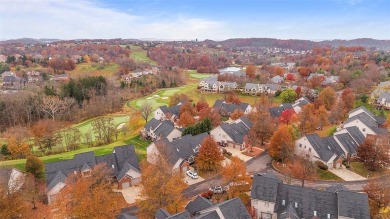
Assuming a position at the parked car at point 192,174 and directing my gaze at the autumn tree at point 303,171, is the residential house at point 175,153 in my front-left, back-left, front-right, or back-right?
back-left

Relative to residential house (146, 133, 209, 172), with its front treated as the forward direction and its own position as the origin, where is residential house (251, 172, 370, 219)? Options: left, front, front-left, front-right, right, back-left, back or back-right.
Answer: front

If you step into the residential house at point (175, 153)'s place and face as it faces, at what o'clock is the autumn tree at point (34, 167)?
The autumn tree is roughly at 4 o'clock from the residential house.

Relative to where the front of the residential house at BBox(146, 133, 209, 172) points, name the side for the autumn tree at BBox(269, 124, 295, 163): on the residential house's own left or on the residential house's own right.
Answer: on the residential house's own left

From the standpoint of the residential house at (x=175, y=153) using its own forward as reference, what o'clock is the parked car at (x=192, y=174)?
The parked car is roughly at 12 o'clock from the residential house.

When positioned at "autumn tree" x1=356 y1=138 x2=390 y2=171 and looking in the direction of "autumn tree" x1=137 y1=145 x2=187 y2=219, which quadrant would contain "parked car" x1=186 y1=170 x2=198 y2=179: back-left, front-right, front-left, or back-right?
front-right

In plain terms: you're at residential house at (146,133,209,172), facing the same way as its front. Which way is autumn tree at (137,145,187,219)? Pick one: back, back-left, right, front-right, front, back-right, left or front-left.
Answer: front-right

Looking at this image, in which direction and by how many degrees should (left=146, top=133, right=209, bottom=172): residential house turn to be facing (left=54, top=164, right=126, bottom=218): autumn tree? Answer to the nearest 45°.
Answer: approximately 90° to its right

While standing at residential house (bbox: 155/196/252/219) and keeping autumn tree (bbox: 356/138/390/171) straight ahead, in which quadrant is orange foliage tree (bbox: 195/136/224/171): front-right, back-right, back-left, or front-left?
front-left

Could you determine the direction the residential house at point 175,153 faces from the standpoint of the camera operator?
facing the viewer and to the right of the viewer

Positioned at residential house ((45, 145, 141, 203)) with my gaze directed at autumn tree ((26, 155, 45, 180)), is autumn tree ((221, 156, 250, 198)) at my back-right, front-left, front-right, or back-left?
back-left
